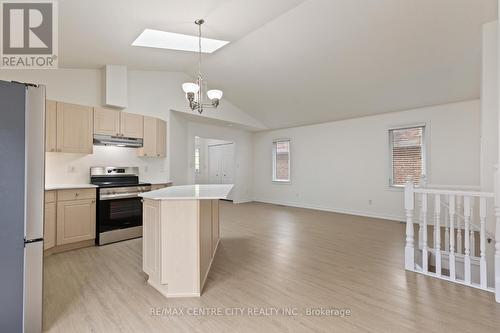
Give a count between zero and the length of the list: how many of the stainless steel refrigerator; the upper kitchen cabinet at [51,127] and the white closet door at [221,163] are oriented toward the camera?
2

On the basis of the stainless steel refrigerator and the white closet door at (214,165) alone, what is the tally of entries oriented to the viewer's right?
1

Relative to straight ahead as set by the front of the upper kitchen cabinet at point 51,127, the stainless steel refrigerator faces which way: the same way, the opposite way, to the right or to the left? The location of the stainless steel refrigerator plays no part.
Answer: to the left

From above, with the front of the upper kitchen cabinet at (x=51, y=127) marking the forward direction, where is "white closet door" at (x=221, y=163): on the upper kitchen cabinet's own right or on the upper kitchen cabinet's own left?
on the upper kitchen cabinet's own left

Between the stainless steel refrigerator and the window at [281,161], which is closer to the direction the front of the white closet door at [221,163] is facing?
the stainless steel refrigerator

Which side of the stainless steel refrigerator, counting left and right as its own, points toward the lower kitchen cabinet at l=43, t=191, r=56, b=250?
left

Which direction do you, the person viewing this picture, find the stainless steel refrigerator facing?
facing to the right of the viewer

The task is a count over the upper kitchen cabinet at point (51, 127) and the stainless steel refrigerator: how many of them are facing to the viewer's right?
1

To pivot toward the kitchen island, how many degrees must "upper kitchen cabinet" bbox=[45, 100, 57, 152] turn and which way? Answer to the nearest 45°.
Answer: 0° — it already faces it
